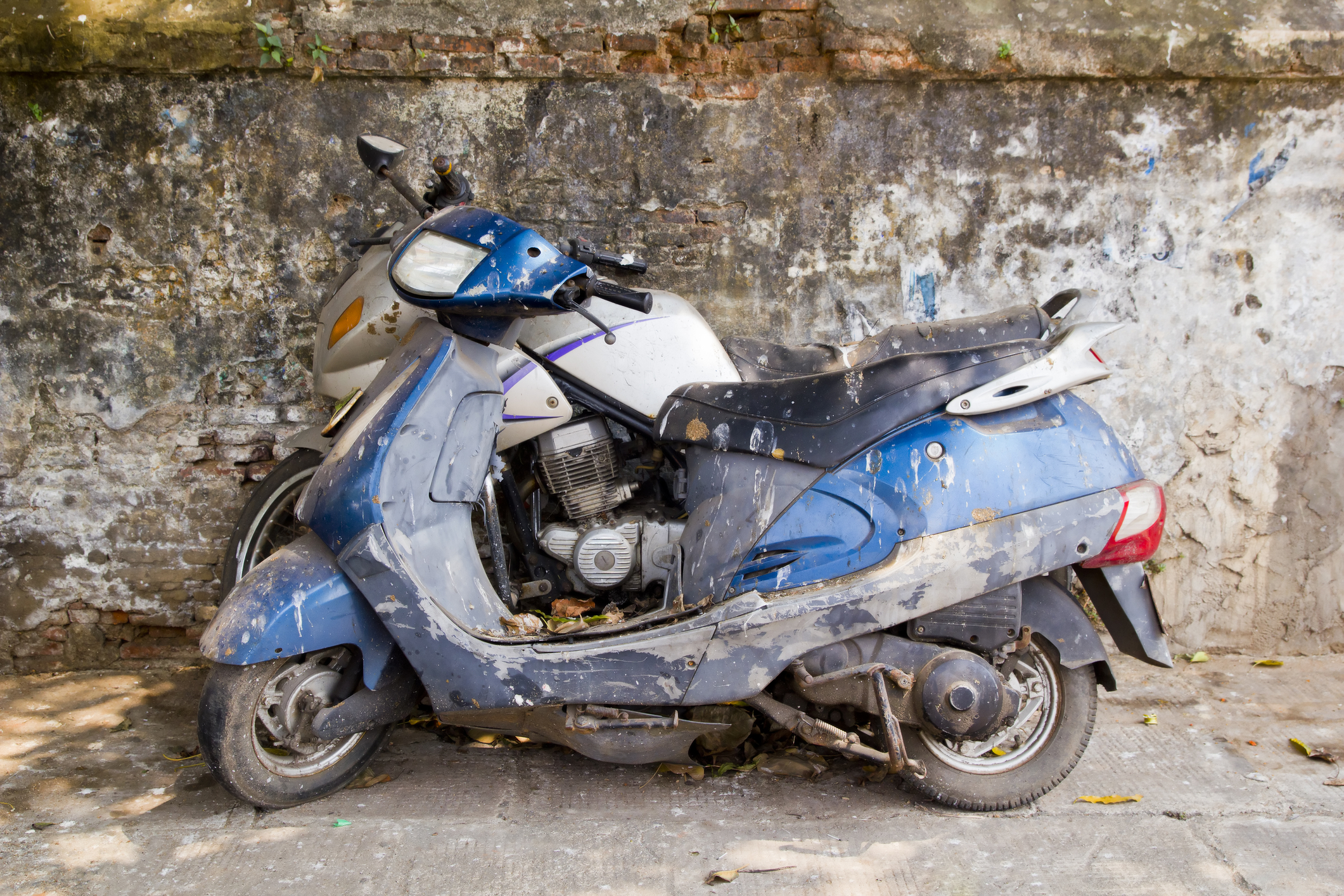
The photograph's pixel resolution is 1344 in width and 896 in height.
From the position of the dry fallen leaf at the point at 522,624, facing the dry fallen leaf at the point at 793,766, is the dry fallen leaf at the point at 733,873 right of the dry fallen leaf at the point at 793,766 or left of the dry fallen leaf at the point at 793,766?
right

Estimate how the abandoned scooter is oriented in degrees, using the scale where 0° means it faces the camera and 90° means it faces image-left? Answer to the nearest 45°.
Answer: approximately 90°

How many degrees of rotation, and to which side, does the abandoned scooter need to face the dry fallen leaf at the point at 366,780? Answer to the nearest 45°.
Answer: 0° — it already faces it

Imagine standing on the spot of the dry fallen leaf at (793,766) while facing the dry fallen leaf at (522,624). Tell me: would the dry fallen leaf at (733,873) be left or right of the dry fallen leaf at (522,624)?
left
